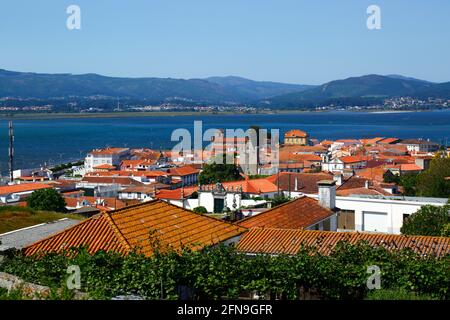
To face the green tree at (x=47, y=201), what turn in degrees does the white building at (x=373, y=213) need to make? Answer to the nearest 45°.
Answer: approximately 135° to its right

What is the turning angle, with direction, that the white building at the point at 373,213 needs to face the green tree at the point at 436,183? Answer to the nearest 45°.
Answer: approximately 180°

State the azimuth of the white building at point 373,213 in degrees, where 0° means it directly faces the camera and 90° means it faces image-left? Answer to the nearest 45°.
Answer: approximately 0°

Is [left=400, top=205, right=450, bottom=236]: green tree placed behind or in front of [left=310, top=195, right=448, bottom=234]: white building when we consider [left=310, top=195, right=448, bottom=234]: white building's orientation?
in front
